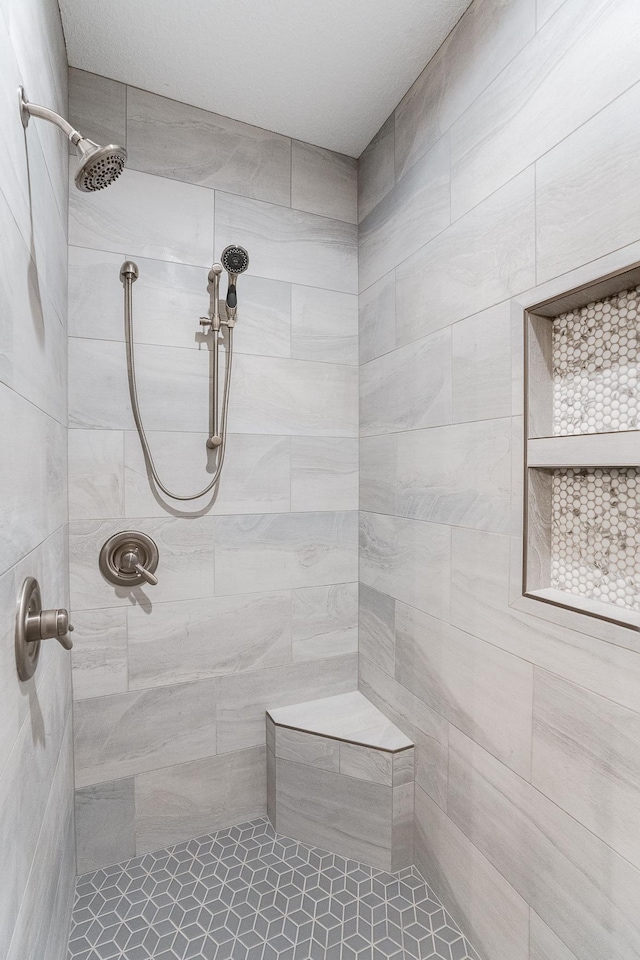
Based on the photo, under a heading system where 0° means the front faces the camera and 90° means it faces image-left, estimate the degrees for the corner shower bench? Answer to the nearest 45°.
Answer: approximately 45°

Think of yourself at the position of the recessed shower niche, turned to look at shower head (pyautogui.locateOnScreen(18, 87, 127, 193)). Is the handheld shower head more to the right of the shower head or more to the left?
right

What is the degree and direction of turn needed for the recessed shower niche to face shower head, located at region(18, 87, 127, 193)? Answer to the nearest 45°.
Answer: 0° — it already faces it

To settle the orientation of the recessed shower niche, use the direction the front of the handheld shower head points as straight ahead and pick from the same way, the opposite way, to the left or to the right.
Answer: to the right

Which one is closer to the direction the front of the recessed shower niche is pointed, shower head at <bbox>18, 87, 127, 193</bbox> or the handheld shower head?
the shower head

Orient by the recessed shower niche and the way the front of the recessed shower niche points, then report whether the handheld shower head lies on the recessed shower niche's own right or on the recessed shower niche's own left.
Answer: on the recessed shower niche's own right
